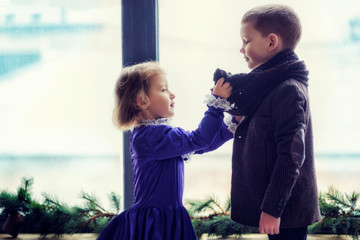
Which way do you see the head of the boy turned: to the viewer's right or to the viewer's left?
to the viewer's left

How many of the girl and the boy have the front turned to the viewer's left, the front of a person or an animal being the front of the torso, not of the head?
1

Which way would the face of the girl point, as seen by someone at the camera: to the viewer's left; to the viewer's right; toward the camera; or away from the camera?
to the viewer's right

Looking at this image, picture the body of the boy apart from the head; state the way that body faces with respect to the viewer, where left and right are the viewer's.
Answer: facing to the left of the viewer

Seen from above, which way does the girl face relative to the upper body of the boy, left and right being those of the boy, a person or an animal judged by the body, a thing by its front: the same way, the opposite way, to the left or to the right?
the opposite way

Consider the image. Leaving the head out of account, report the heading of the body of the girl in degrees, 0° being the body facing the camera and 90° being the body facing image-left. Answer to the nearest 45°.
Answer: approximately 270°

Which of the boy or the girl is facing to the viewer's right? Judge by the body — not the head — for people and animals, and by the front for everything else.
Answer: the girl
